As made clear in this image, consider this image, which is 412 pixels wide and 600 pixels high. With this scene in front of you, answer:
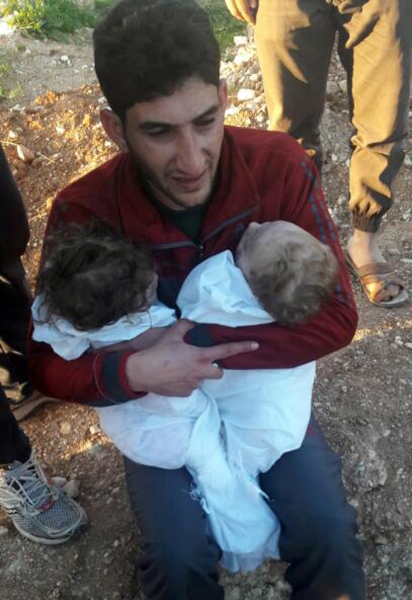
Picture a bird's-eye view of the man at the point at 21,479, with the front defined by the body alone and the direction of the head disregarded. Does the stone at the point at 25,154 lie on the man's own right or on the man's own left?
on the man's own left

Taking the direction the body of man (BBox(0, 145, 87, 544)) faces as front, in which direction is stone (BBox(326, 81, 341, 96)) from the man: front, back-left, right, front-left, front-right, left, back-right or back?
left

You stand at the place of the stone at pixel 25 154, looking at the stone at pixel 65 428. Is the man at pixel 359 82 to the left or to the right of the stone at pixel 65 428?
left

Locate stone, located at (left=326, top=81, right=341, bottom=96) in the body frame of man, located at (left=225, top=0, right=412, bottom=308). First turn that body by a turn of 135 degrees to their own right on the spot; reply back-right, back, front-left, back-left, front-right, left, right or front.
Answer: front-right

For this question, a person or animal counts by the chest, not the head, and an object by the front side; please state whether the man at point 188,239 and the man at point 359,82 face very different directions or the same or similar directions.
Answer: same or similar directions

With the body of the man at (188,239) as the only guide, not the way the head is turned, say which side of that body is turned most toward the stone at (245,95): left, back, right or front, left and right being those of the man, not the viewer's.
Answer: back

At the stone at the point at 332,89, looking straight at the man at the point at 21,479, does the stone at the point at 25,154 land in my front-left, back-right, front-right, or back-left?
front-right

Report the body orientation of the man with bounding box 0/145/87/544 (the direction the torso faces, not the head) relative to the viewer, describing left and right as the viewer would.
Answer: facing the viewer and to the right of the viewer

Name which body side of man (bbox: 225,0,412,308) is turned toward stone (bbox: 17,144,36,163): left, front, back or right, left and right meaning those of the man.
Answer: right

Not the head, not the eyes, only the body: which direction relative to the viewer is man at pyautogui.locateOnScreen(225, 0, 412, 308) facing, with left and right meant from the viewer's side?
facing the viewer
